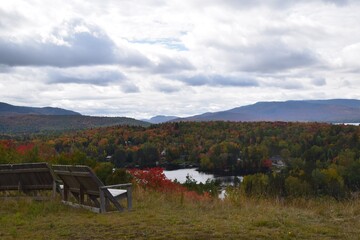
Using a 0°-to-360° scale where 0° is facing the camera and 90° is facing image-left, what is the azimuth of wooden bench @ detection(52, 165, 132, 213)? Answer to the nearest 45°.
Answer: approximately 225°

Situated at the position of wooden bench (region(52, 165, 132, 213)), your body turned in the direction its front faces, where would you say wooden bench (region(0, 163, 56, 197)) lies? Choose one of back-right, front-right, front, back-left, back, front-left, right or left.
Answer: left
